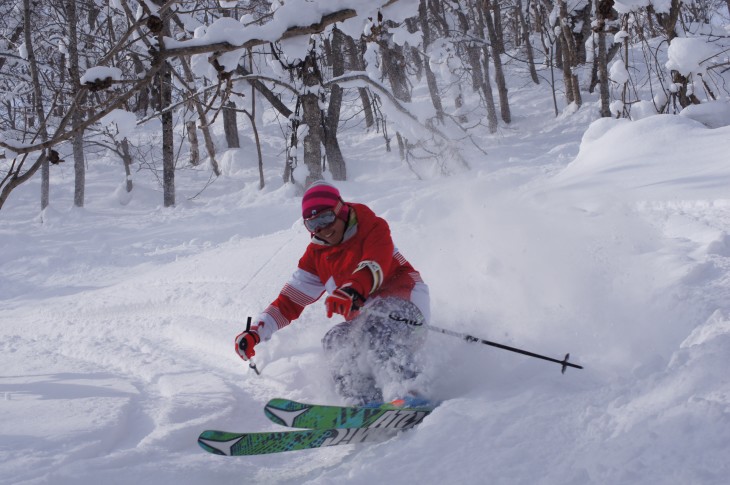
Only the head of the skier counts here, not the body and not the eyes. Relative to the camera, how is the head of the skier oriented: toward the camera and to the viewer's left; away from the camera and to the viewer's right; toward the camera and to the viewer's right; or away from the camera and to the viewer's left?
toward the camera and to the viewer's left

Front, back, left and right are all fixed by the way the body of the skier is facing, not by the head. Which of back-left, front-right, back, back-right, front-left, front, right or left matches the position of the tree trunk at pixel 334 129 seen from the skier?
back-right

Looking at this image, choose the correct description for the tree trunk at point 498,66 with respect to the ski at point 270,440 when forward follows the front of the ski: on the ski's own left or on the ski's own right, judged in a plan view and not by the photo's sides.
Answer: on the ski's own right

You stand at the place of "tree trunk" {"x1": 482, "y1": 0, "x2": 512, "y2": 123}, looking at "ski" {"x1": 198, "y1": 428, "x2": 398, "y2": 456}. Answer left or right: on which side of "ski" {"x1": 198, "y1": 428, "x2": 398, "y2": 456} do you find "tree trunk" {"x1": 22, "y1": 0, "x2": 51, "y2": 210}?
right

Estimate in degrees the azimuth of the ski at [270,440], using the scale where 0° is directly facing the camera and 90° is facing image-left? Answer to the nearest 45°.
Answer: approximately 90°

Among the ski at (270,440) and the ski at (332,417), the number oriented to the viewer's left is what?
2

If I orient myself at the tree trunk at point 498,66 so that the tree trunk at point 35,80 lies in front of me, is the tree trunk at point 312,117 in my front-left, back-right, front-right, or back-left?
front-left

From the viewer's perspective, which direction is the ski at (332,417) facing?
to the viewer's left

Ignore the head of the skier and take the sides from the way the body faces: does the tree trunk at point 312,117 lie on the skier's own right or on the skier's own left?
on the skier's own right
